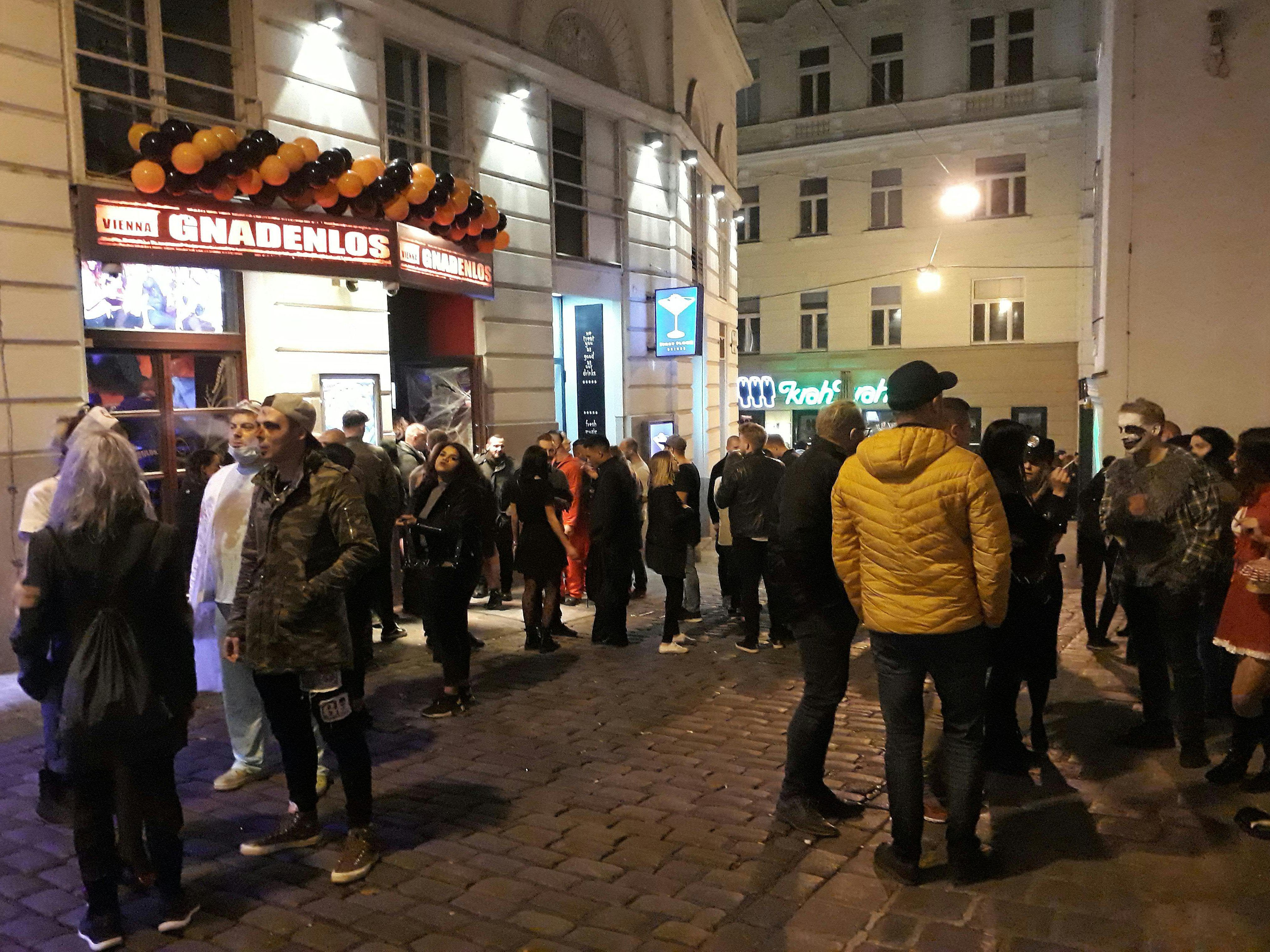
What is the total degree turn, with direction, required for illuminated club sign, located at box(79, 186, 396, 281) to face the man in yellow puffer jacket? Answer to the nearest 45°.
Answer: approximately 45° to its right

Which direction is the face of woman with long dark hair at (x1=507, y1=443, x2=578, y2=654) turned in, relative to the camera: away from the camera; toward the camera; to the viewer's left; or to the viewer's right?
away from the camera

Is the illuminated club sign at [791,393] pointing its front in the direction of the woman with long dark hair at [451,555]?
yes

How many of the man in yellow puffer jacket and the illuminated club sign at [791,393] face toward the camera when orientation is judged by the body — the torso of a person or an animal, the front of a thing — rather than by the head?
1

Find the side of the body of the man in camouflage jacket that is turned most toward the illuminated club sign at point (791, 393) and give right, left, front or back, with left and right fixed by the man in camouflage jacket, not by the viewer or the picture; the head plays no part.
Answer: back

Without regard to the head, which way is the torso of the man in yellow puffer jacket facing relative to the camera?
away from the camera

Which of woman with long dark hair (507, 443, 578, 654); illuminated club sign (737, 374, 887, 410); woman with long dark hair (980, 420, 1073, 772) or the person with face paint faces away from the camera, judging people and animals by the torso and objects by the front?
woman with long dark hair (507, 443, 578, 654)

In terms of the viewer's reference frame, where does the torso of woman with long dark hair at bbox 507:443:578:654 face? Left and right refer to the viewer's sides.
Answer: facing away from the viewer

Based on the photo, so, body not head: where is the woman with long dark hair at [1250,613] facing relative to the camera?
to the viewer's left

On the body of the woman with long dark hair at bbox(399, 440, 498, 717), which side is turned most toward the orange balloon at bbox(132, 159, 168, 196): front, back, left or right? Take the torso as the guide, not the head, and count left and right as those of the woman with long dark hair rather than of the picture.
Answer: right
